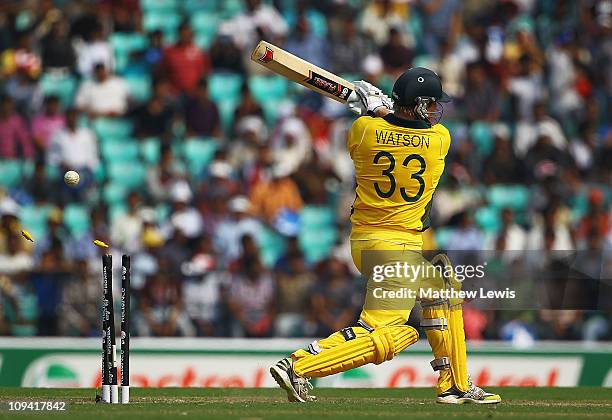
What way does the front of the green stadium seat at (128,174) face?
toward the camera

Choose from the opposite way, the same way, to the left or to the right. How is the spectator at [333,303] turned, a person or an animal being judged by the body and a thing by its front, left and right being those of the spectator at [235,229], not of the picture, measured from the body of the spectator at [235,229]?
the same way

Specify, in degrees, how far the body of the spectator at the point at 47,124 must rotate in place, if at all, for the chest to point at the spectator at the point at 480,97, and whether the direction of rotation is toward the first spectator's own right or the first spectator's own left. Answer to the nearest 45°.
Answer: approximately 90° to the first spectator's own left

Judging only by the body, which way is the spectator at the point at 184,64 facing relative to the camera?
toward the camera

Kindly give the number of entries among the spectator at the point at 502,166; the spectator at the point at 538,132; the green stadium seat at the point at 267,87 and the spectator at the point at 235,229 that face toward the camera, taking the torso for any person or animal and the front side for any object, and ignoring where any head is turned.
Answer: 4

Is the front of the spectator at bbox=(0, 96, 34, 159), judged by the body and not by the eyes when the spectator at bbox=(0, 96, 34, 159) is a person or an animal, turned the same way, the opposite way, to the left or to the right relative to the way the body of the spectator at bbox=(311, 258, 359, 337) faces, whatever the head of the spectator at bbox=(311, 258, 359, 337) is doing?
the same way

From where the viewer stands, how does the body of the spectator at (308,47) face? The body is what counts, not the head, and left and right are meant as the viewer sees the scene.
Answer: facing the viewer

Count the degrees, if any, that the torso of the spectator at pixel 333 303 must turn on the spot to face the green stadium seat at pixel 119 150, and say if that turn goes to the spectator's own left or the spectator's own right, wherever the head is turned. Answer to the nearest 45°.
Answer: approximately 135° to the spectator's own right

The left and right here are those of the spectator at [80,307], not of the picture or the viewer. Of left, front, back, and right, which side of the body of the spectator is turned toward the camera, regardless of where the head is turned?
front

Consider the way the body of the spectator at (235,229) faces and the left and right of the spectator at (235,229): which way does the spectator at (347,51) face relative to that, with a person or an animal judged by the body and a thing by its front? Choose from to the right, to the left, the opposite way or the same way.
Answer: the same way

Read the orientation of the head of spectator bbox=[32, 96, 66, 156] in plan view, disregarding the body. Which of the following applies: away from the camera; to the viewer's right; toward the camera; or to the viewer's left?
toward the camera

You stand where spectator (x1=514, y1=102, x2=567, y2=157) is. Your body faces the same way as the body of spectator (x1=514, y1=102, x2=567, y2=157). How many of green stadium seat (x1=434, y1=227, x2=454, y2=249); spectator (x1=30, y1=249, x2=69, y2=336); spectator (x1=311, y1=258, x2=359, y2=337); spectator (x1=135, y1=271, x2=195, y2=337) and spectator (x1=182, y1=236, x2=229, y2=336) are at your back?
0

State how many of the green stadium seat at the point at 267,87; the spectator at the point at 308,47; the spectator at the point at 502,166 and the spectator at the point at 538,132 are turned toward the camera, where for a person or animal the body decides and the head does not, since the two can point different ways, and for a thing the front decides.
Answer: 4

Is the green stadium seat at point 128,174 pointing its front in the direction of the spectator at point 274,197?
no

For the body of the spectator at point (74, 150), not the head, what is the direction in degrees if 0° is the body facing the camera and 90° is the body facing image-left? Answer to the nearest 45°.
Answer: approximately 0°
